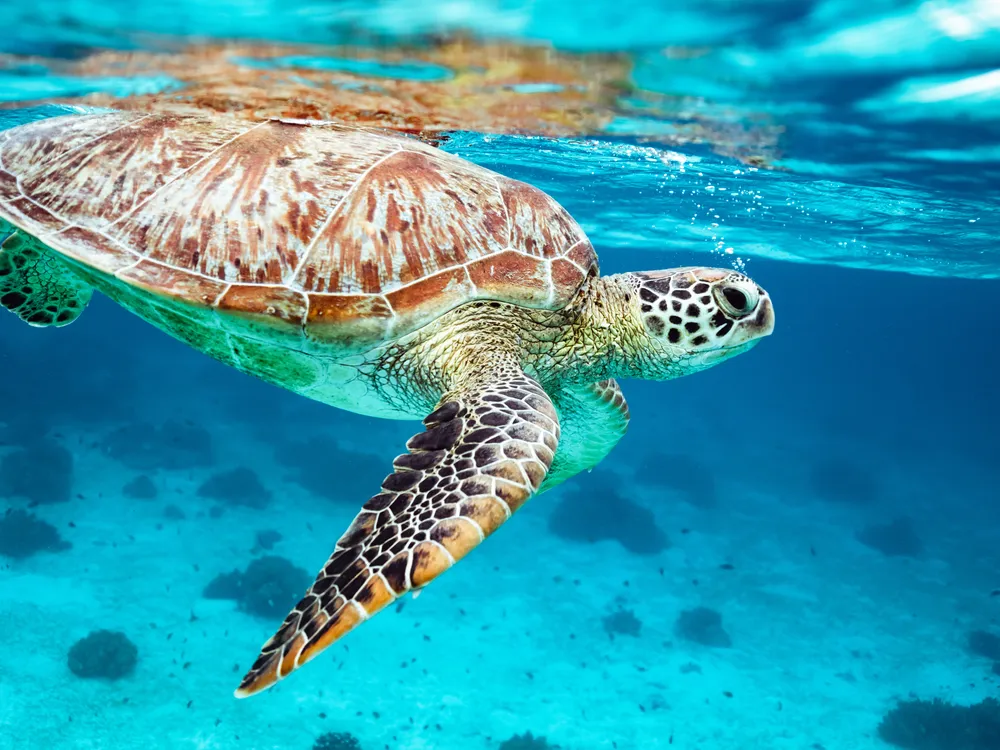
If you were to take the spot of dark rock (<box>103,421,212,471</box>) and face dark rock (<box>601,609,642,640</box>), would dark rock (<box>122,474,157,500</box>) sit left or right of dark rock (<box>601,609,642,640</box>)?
right

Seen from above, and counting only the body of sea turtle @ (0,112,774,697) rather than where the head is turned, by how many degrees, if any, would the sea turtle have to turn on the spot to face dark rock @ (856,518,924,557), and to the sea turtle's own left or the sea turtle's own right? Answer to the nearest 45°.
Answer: approximately 45° to the sea turtle's own left

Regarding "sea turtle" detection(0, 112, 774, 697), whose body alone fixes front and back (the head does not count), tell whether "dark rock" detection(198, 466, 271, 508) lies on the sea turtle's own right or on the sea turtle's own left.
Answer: on the sea turtle's own left

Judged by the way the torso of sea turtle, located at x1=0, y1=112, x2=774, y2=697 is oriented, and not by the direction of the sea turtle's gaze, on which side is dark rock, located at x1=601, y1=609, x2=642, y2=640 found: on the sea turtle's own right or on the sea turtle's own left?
on the sea turtle's own left

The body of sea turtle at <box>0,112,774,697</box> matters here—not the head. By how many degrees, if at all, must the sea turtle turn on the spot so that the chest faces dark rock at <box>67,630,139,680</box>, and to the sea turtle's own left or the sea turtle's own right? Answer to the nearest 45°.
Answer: approximately 135° to the sea turtle's own left

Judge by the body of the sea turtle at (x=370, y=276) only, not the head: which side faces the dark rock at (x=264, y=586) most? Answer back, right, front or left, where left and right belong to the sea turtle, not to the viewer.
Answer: left

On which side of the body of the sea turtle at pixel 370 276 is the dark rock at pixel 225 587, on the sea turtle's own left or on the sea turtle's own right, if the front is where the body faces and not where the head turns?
on the sea turtle's own left

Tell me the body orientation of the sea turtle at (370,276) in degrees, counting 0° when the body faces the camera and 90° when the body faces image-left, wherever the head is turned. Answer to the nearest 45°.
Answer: approximately 270°
